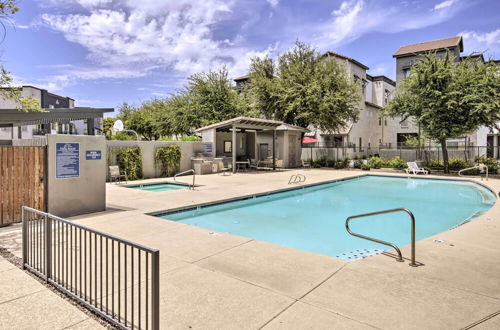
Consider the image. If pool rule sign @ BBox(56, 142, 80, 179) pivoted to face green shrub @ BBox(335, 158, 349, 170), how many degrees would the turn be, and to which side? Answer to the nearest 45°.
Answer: approximately 135° to its left

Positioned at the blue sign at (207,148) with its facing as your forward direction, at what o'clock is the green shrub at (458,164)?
The green shrub is roughly at 9 o'clock from the blue sign.

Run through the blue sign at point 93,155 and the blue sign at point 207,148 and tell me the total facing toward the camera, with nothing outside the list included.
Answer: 2

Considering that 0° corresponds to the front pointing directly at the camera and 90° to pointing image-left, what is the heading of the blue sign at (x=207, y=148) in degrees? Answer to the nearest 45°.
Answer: approximately 0°

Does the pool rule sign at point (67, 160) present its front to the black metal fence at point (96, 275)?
yes

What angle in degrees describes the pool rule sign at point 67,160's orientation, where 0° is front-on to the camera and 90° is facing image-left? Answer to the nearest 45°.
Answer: approximately 0°

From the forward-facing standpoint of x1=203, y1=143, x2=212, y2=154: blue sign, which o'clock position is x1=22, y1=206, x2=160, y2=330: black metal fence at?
The black metal fence is roughly at 12 o'clock from the blue sign.

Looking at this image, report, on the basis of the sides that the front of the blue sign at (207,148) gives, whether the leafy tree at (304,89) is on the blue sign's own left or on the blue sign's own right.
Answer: on the blue sign's own left

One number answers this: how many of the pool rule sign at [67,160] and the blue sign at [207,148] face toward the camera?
2

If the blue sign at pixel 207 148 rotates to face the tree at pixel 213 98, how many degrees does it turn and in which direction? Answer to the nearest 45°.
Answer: approximately 180°
